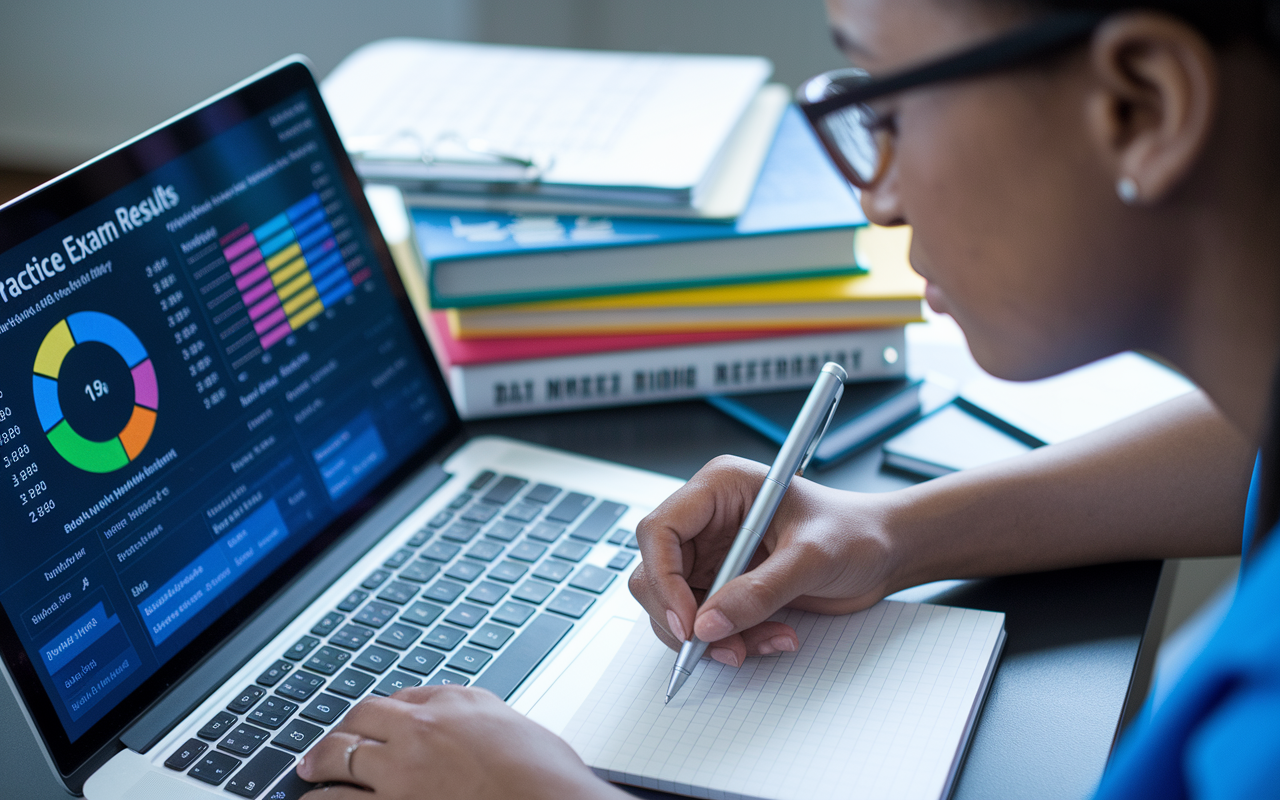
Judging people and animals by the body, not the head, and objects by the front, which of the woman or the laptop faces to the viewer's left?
the woman

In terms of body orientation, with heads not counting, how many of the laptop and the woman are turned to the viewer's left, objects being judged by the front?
1

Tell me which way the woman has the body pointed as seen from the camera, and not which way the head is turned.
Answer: to the viewer's left

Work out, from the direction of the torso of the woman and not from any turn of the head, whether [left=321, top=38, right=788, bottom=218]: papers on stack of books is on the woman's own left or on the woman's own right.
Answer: on the woman's own right

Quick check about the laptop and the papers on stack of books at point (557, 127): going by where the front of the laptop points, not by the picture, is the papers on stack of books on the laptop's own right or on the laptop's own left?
on the laptop's own left

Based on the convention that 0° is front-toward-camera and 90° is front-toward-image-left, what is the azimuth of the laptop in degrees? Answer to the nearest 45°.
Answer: approximately 315°
